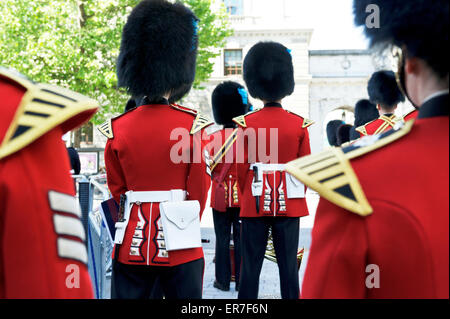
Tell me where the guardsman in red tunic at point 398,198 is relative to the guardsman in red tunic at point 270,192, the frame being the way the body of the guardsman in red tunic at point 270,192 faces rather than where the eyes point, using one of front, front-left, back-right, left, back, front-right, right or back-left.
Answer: back

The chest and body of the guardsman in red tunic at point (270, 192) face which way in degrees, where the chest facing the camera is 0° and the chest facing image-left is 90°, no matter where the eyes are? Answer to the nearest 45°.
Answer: approximately 180°

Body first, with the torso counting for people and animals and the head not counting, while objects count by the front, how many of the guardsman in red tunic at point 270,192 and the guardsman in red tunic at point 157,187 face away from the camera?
2

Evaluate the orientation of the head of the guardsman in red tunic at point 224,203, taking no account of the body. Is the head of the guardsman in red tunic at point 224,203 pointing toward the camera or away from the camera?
away from the camera

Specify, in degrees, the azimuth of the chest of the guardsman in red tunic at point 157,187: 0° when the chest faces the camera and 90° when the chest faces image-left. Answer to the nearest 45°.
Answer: approximately 180°

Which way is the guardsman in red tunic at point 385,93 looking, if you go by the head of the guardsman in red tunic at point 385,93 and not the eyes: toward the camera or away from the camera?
away from the camera

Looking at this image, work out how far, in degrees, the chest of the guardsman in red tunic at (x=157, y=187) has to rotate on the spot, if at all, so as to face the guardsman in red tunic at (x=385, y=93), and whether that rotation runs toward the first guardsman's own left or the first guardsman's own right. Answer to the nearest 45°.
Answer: approximately 45° to the first guardsman's own right

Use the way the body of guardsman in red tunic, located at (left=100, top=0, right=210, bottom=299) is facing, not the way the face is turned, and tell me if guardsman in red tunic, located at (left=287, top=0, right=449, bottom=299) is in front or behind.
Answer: behind

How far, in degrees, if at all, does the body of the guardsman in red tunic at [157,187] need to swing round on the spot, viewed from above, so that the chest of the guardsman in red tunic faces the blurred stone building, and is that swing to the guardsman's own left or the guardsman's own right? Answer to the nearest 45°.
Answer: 0° — they already face it

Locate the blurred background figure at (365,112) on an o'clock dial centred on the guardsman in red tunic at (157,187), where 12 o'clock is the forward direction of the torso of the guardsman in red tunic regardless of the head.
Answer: The blurred background figure is roughly at 1 o'clock from the guardsman in red tunic.

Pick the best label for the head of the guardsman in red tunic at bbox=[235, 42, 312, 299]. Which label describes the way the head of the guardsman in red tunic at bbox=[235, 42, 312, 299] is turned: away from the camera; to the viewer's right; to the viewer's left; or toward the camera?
away from the camera

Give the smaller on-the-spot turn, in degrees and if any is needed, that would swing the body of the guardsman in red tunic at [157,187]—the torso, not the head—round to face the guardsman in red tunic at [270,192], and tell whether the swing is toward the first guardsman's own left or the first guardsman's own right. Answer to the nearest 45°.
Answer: approximately 45° to the first guardsman's own right
